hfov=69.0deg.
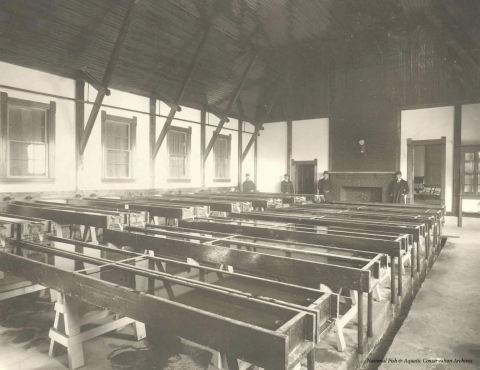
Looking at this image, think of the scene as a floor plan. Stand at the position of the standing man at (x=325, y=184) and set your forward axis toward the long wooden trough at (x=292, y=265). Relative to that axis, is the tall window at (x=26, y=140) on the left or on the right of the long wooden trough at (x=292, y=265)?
right

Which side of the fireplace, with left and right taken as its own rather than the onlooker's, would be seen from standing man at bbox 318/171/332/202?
right

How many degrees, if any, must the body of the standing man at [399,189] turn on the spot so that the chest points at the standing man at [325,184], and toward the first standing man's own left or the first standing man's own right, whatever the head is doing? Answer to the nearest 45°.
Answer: approximately 90° to the first standing man's own right

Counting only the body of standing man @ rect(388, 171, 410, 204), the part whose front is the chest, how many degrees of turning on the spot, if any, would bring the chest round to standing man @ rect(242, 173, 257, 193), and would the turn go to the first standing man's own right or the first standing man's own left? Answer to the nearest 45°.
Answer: approximately 90° to the first standing man's own right

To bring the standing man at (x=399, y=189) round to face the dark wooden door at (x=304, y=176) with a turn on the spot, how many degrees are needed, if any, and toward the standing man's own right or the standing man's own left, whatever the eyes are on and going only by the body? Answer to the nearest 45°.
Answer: approximately 90° to the standing man's own right

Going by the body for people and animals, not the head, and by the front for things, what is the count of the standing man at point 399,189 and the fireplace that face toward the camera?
2

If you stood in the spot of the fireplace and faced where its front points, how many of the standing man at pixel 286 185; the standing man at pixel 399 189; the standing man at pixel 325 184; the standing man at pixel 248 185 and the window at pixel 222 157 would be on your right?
4

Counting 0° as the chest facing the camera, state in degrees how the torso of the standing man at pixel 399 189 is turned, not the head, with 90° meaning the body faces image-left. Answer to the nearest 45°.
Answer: approximately 0°
